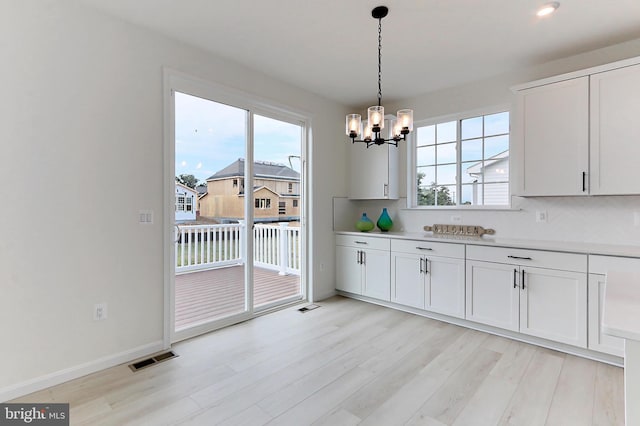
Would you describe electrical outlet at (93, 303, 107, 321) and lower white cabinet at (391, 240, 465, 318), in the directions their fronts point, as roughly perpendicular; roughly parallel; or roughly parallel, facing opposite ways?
roughly perpendicular

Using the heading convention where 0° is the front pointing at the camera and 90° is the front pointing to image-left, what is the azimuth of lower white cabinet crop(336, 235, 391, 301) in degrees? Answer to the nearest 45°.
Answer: approximately 45°

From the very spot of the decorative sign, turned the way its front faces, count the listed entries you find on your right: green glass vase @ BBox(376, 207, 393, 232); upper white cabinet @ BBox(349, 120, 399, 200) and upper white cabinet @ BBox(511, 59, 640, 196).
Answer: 2

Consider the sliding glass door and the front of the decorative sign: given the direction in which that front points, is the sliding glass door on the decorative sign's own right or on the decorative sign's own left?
on the decorative sign's own right

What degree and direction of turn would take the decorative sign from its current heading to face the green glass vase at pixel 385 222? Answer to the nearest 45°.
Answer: approximately 90° to its right

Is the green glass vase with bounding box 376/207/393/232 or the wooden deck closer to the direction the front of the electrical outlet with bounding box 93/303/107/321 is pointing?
the green glass vase

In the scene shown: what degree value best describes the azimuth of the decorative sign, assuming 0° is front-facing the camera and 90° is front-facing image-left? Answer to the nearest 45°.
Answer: approximately 0°

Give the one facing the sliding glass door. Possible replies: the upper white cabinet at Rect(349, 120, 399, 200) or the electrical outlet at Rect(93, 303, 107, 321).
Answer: the upper white cabinet

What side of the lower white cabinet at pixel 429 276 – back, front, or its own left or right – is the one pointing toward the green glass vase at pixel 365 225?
right

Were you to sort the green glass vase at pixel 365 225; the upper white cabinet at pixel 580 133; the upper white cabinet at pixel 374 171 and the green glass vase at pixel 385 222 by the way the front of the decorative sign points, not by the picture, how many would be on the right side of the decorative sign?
3

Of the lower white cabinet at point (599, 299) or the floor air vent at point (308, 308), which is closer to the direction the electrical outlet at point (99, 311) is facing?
the lower white cabinet

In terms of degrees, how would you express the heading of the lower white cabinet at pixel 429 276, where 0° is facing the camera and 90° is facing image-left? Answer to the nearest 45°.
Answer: approximately 45°
